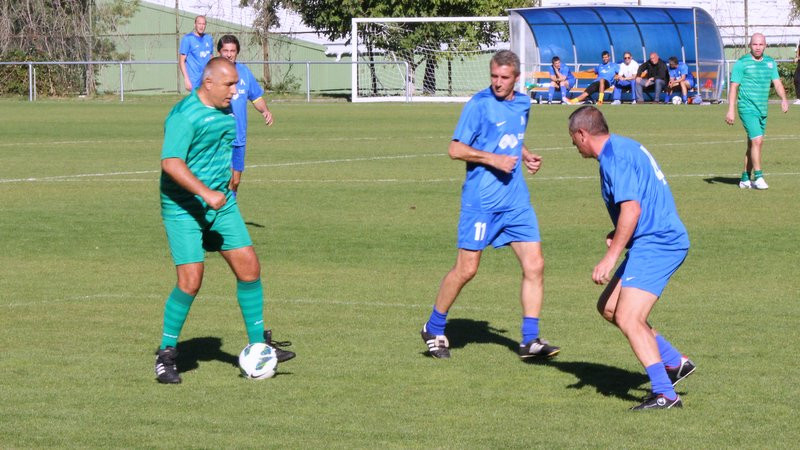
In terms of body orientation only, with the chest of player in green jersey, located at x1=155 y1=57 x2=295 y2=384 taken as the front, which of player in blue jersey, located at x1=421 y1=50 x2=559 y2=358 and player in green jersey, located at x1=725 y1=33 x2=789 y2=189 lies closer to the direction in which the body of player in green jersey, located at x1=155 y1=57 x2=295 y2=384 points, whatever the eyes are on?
the player in blue jersey

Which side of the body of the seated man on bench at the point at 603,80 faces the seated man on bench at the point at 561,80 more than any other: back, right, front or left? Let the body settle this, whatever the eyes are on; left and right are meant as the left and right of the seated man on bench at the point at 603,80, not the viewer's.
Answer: right

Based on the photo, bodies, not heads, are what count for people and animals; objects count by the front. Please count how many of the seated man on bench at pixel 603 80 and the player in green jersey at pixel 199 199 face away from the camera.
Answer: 0

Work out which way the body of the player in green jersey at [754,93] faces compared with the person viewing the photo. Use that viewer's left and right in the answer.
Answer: facing the viewer

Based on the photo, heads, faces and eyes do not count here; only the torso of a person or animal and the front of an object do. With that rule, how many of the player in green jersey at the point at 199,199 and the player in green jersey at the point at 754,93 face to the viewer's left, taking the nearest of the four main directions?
0

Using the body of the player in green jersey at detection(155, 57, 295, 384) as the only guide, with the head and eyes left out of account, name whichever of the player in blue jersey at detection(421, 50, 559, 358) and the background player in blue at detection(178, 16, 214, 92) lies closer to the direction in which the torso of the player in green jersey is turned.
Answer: the player in blue jersey

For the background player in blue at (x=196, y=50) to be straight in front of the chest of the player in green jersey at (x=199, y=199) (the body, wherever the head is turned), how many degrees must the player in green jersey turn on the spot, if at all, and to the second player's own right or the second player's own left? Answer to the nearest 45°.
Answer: approximately 135° to the second player's own left

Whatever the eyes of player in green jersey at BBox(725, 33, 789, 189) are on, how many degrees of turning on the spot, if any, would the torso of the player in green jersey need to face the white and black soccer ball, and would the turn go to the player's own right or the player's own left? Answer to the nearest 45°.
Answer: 0° — they already face it

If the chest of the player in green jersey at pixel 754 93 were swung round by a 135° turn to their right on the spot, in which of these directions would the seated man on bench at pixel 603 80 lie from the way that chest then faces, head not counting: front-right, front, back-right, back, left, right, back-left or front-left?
front-right

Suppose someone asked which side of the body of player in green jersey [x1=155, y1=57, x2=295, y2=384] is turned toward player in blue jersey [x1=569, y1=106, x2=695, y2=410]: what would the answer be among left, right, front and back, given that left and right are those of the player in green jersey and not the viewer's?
front

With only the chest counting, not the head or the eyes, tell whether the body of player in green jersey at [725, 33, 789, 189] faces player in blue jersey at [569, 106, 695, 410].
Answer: yes

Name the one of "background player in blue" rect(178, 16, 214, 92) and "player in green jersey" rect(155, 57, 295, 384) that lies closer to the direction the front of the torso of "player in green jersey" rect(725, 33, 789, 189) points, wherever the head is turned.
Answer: the player in green jersey

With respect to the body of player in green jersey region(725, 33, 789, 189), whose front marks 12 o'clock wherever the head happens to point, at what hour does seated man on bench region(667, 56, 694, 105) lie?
The seated man on bench is roughly at 6 o'clock from the player in green jersey.
